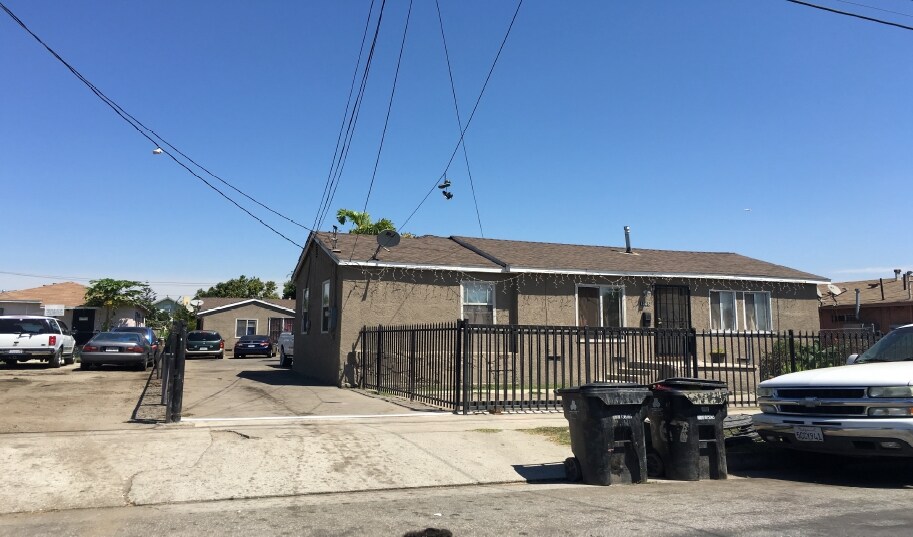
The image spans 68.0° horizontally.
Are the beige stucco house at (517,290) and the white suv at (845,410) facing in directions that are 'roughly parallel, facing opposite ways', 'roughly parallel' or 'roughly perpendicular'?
roughly perpendicular

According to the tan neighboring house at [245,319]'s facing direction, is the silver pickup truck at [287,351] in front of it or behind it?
in front

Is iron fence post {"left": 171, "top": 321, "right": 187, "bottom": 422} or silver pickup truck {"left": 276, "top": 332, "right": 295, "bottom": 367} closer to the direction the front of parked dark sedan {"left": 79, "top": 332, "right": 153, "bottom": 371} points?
the silver pickup truck

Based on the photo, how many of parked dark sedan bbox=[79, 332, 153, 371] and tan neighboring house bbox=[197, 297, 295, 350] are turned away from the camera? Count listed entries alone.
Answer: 1

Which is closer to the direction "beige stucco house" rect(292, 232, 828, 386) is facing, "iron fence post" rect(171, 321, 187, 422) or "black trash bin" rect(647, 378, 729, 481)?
the black trash bin

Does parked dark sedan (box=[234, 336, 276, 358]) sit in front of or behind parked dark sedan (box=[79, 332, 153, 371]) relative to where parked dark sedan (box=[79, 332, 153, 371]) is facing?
in front

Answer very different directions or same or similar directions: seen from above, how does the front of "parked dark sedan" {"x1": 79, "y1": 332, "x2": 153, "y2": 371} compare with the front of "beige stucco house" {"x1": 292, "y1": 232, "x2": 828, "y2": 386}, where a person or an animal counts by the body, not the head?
very different directions

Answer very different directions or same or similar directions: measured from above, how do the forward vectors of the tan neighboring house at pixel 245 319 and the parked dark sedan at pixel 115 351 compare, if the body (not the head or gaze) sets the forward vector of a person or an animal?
very different directions

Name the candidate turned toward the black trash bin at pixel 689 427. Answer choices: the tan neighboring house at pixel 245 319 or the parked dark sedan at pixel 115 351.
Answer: the tan neighboring house

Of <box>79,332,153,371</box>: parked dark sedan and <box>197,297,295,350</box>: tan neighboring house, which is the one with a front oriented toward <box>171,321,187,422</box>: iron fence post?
the tan neighboring house

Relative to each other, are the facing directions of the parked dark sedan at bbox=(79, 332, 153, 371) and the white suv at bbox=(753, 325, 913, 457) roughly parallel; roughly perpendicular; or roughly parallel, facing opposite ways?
roughly perpendicular

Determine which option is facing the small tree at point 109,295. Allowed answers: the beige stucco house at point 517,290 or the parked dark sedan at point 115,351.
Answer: the parked dark sedan

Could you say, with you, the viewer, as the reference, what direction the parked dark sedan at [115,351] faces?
facing away from the viewer

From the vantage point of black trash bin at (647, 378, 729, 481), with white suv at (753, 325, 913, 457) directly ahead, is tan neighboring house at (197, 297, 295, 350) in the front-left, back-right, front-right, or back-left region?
back-left

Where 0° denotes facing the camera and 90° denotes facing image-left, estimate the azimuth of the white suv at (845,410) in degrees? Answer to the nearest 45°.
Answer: approximately 45°
